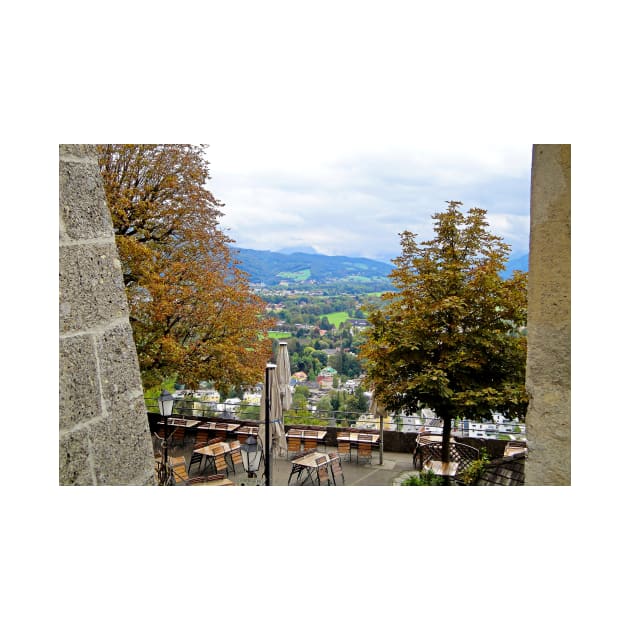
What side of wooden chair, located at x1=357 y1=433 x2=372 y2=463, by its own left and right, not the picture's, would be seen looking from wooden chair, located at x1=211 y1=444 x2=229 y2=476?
left

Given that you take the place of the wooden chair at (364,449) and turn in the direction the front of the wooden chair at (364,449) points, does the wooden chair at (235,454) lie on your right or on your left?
on your left

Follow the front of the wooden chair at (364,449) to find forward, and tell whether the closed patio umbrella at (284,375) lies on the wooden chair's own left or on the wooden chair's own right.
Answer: on the wooden chair's own left

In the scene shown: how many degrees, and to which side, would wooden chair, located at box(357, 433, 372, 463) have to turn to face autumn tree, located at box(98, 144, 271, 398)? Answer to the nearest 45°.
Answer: approximately 90° to its left

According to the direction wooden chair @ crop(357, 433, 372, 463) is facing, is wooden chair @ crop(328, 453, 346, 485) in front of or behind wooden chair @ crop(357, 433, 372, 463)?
behind

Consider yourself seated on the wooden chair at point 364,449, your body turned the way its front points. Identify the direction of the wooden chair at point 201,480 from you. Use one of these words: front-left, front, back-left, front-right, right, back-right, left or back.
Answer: back-left

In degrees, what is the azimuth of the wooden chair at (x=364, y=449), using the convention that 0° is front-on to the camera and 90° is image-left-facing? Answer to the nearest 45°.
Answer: approximately 180°

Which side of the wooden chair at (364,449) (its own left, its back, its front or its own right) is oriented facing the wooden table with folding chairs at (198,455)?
left
